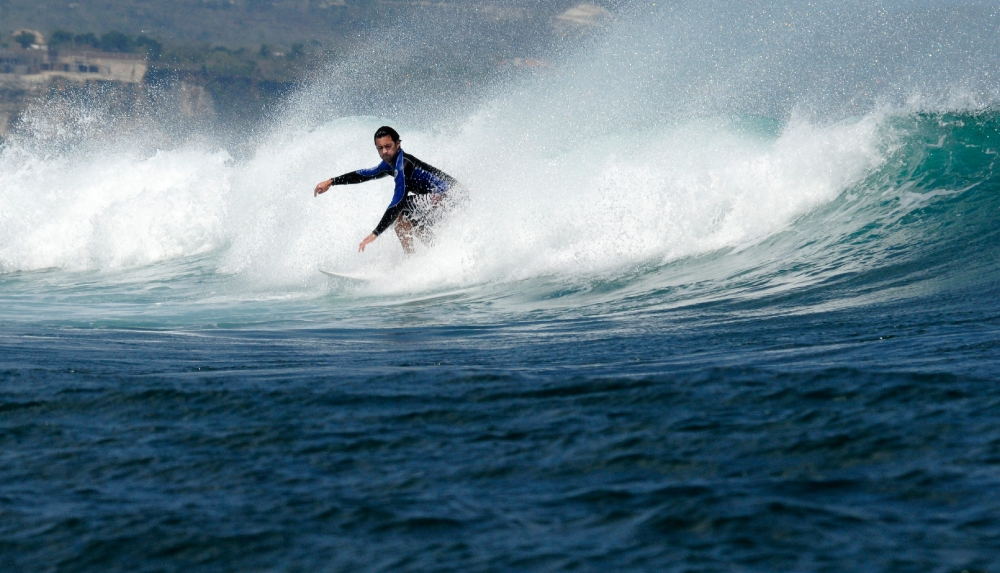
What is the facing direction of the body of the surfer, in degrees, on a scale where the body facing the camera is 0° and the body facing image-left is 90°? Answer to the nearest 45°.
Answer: approximately 45°

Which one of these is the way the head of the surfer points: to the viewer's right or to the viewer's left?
to the viewer's left

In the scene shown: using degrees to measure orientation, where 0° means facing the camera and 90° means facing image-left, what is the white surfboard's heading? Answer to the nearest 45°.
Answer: approximately 90°
